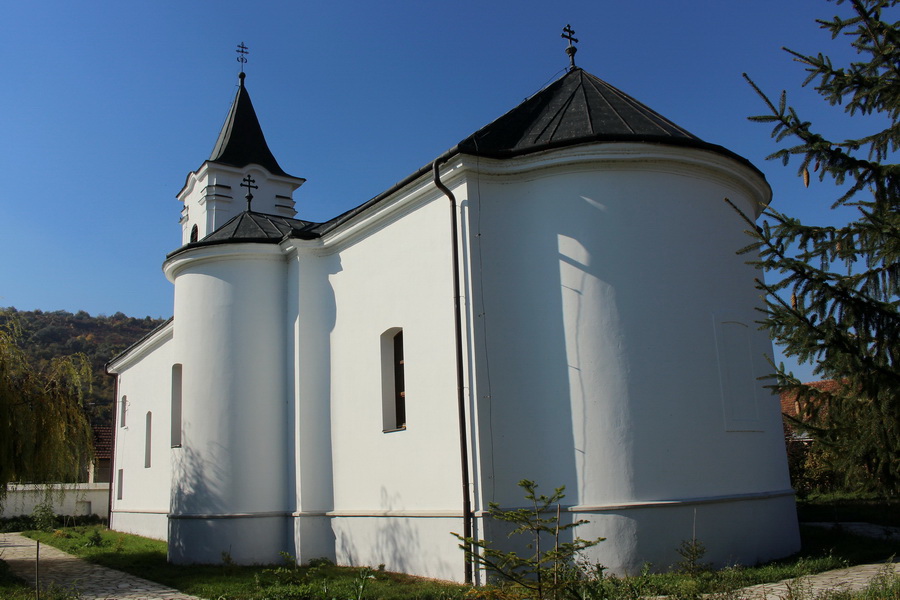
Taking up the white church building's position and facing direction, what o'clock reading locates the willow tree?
The willow tree is roughly at 11 o'clock from the white church building.

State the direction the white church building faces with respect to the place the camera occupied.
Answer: facing away from the viewer and to the left of the viewer

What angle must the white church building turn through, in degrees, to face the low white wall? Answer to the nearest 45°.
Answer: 0° — it already faces it

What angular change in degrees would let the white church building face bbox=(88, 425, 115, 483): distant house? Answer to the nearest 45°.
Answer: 0° — it already faces it
